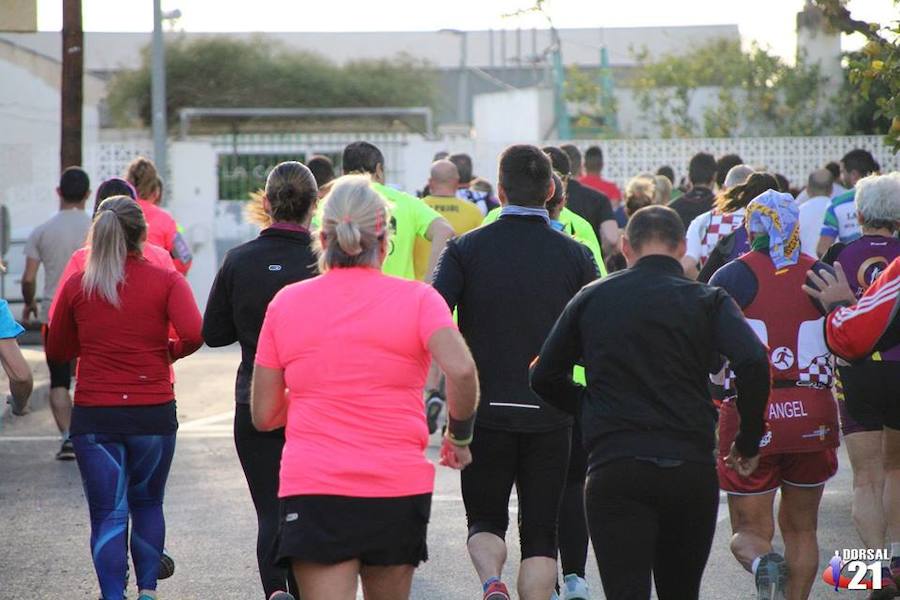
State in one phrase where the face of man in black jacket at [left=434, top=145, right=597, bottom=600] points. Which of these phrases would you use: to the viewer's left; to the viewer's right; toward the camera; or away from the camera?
away from the camera

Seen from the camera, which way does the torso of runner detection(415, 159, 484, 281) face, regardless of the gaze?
away from the camera

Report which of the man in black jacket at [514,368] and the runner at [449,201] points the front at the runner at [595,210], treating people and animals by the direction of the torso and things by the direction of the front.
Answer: the man in black jacket

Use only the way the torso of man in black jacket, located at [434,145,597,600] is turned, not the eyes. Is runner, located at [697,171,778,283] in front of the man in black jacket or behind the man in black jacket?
in front

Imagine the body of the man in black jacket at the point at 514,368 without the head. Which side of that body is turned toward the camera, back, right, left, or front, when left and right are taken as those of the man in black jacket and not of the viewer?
back

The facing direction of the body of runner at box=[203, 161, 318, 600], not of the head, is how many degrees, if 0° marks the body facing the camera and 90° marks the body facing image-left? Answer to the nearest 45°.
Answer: approximately 180°

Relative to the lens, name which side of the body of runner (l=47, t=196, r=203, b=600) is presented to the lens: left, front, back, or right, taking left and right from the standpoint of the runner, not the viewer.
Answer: back

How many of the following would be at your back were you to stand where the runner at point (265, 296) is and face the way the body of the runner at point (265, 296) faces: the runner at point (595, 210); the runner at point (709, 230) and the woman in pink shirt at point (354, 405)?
1

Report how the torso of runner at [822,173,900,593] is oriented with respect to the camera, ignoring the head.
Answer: away from the camera

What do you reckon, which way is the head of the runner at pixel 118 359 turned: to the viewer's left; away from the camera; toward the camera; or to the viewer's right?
away from the camera

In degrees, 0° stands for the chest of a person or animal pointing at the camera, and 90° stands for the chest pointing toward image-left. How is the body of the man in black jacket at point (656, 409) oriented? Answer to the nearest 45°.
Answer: approximately 180°

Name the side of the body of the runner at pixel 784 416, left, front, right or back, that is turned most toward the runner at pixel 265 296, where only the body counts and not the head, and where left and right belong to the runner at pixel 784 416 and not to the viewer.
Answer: left

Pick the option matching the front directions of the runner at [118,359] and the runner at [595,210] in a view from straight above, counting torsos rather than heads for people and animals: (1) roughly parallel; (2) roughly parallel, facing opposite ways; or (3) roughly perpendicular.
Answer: roughly parallel

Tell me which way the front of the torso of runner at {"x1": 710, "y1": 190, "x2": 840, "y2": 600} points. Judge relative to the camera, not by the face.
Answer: away from the camera

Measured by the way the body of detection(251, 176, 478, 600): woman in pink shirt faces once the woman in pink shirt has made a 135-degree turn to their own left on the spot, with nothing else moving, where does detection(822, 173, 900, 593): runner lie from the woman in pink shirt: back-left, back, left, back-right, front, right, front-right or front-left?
back

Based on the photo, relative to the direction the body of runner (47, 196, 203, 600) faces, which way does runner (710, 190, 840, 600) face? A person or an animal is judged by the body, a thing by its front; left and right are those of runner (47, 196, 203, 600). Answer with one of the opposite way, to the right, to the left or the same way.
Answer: the same way

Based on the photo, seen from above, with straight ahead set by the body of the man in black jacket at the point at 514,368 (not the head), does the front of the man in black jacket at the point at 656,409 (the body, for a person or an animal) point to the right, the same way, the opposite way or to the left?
the same way

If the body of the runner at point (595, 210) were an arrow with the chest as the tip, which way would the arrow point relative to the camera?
away from the camera

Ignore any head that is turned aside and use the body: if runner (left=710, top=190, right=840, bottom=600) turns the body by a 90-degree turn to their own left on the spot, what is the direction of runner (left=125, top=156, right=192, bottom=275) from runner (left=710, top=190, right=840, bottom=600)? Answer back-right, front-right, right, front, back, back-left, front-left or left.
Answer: front-right

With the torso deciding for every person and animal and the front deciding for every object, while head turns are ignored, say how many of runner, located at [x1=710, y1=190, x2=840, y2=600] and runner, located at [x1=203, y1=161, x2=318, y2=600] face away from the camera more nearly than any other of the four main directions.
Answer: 2
